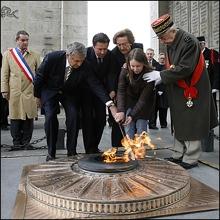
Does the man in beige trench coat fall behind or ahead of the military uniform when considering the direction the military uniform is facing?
ahead

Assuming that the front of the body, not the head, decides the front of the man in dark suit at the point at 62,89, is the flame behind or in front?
in front

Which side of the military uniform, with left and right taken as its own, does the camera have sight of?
left

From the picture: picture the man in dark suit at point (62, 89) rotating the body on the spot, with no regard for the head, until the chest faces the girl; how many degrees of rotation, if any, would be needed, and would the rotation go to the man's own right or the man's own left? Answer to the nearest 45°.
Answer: approximately 45° to the man's own left

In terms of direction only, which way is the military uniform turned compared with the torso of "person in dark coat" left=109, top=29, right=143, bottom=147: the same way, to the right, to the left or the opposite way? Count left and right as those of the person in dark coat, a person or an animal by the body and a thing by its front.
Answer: to the right

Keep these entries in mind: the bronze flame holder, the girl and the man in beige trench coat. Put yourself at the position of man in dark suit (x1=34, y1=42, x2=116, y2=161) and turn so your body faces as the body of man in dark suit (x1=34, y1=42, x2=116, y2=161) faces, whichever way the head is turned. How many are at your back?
1

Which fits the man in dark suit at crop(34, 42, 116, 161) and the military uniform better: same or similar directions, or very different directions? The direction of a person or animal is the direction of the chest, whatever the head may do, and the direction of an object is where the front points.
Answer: very different directions

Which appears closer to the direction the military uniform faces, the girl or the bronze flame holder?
the girl

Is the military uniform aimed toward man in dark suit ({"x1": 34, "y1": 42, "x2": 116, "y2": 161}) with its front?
yes

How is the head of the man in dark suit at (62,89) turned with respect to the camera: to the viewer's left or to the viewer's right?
to the viewer's right

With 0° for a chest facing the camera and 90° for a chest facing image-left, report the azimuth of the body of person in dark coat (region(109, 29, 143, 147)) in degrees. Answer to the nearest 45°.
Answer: approximately 0°

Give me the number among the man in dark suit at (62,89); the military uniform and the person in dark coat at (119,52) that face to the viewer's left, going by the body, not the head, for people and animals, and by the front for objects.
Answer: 1

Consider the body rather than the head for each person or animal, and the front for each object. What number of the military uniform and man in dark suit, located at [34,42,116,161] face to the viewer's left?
1
